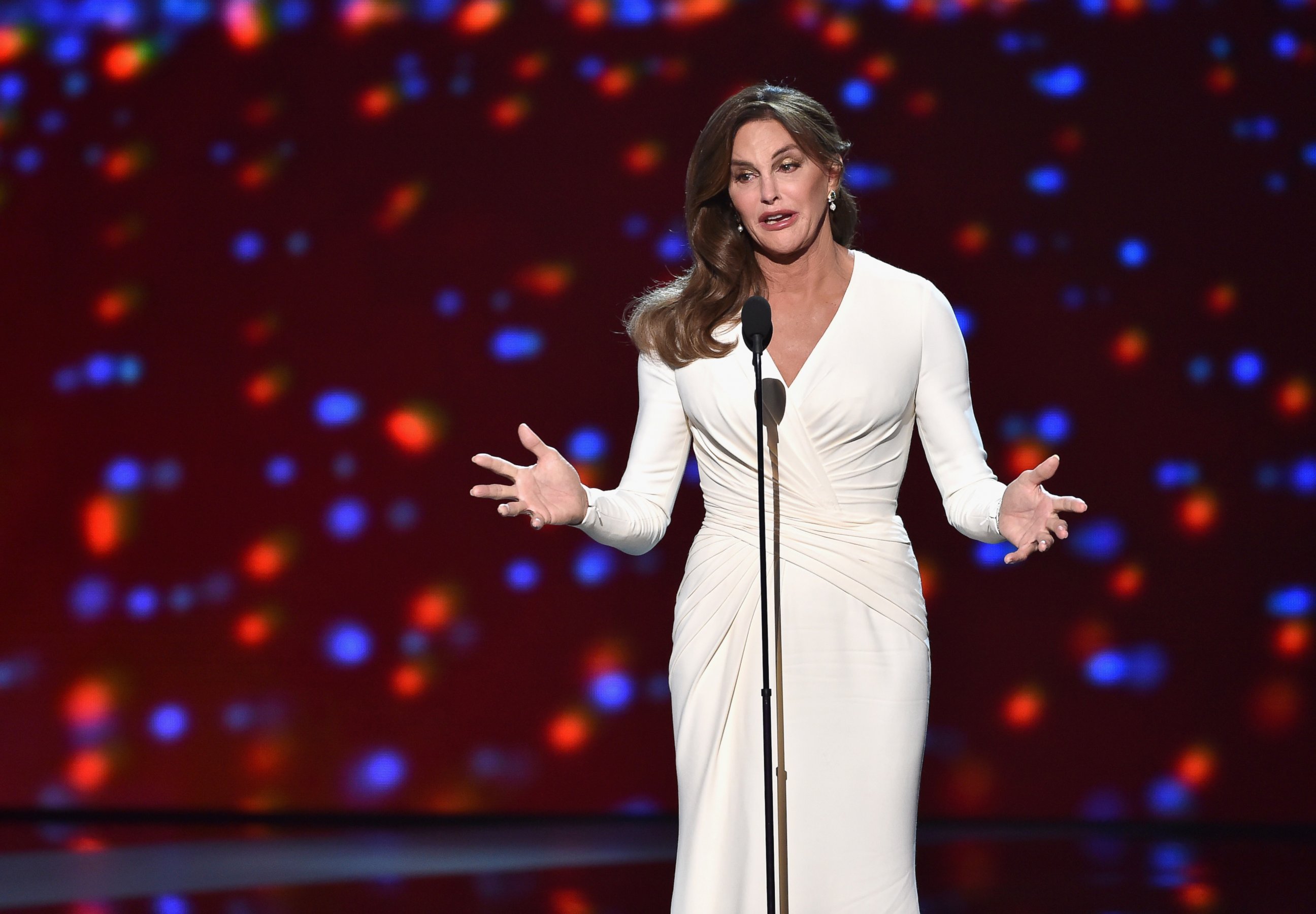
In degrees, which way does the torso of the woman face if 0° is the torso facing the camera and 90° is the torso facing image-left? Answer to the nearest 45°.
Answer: approximately 0°

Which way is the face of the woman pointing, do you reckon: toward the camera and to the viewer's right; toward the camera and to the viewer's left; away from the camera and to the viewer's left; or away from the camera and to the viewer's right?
toward the camera and to the viewer's left
